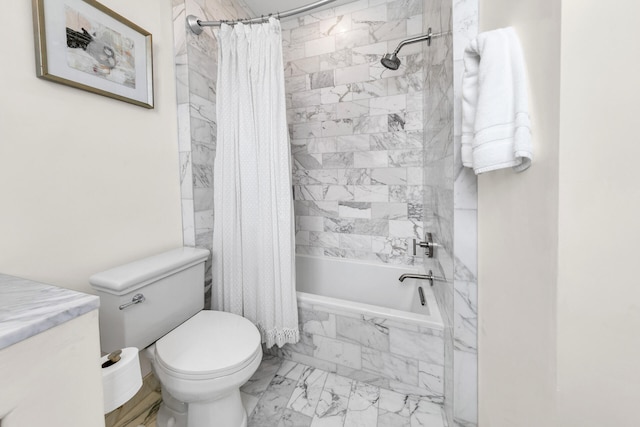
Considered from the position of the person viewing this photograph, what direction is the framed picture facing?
facing the viewer and to the right of the viewer

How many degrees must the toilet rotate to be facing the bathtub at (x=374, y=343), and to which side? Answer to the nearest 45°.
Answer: approximately 45° to its left

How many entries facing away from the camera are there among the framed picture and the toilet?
0
